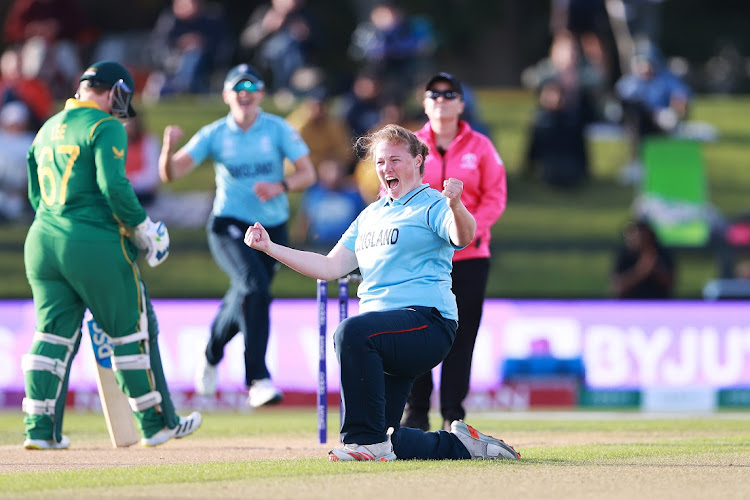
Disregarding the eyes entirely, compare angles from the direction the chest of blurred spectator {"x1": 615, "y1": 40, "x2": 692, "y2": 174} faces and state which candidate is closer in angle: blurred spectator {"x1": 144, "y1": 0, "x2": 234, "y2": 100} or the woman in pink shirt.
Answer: the woman in pink shirt

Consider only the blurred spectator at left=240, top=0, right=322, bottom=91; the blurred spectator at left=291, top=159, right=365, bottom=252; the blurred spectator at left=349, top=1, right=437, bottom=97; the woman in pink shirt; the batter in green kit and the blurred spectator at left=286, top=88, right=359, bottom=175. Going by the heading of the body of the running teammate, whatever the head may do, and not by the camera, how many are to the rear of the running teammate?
4

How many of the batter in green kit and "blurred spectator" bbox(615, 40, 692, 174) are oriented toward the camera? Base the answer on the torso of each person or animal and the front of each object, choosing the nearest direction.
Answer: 1

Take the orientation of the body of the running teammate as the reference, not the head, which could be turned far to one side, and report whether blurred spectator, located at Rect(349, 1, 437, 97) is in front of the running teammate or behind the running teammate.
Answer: behind

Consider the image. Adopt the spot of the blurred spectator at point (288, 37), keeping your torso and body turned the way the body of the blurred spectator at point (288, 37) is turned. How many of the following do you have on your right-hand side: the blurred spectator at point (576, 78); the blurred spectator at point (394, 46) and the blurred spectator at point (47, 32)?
1

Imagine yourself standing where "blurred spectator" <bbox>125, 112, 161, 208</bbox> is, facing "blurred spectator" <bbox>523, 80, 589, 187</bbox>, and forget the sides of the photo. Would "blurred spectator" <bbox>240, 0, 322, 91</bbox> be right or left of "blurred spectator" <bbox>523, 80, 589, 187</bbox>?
left
